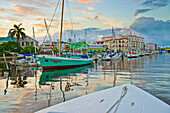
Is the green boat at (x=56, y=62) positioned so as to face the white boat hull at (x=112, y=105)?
no
